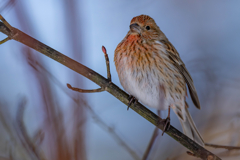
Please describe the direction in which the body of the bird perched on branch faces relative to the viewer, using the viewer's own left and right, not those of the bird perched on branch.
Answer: facing the viewer and to the left of the viewer
